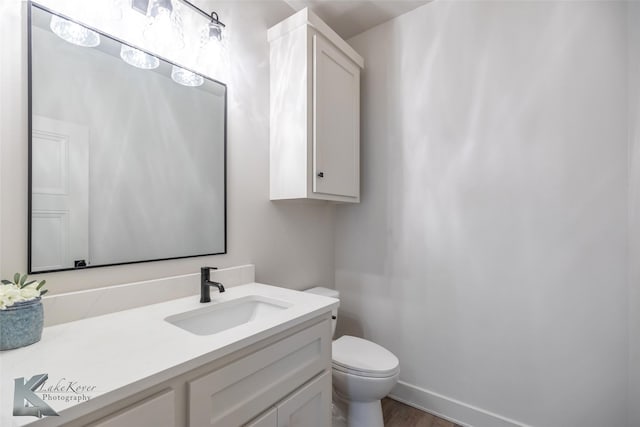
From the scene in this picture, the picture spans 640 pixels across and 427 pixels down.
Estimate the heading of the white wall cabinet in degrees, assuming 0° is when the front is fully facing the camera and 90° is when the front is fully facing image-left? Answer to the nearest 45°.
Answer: approximately 315°

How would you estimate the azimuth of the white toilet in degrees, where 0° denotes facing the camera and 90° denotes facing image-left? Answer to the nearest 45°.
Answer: approximately 315°

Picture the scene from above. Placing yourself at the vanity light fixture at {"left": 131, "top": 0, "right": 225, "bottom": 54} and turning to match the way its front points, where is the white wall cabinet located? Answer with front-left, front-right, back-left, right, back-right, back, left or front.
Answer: front-left

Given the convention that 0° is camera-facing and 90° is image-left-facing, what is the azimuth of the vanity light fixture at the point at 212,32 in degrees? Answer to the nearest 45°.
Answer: approximately 315°

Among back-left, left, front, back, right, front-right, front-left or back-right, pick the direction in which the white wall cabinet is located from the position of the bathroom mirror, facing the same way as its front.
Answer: front-left

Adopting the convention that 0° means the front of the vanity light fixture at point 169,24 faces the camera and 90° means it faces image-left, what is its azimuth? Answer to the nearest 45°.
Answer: approximately 315°

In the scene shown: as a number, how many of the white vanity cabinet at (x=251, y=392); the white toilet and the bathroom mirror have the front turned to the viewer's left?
0

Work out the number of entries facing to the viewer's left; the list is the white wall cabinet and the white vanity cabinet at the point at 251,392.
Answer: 0
